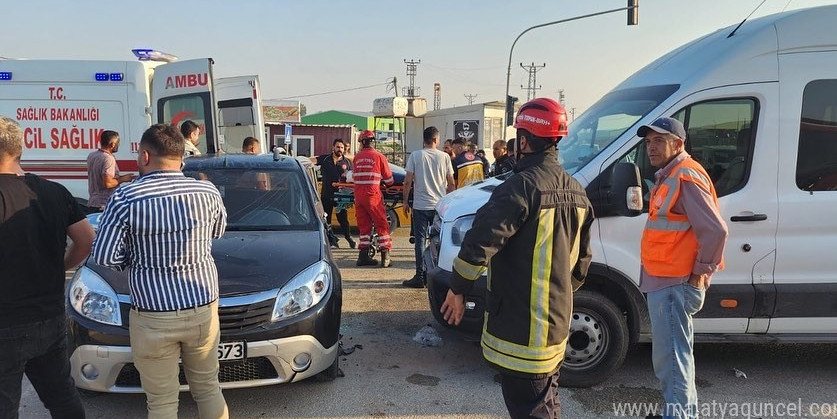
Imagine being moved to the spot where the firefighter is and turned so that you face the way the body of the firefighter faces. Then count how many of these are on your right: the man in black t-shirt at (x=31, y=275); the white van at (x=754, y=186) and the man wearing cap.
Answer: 2

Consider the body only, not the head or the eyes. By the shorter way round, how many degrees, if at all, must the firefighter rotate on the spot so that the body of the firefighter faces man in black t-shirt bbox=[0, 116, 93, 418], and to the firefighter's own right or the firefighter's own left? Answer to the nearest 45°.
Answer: approximately 45° to the firefighter's own left

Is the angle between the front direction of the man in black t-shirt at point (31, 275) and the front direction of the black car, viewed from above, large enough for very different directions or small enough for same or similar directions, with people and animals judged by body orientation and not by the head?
very different directions

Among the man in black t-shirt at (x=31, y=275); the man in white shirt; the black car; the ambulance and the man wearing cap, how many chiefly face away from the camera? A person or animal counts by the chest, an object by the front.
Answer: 2

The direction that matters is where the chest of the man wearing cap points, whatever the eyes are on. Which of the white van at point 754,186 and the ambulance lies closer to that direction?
the ambulance

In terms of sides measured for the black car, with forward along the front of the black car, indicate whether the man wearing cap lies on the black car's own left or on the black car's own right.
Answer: on the black car's own left

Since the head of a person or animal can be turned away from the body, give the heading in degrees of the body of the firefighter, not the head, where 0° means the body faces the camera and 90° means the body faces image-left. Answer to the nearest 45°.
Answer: approximately 135°

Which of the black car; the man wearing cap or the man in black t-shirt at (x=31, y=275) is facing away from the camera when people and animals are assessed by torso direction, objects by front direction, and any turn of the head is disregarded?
the man in black t-shirt

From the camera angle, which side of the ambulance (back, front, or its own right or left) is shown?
left

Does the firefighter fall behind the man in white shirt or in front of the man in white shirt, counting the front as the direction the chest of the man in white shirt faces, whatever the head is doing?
behind

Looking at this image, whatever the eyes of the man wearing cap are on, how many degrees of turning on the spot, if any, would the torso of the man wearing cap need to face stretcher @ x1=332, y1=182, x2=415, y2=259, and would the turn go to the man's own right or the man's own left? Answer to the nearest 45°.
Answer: approximately 90° to the man's own right

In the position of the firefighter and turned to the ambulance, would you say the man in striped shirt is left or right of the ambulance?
left
